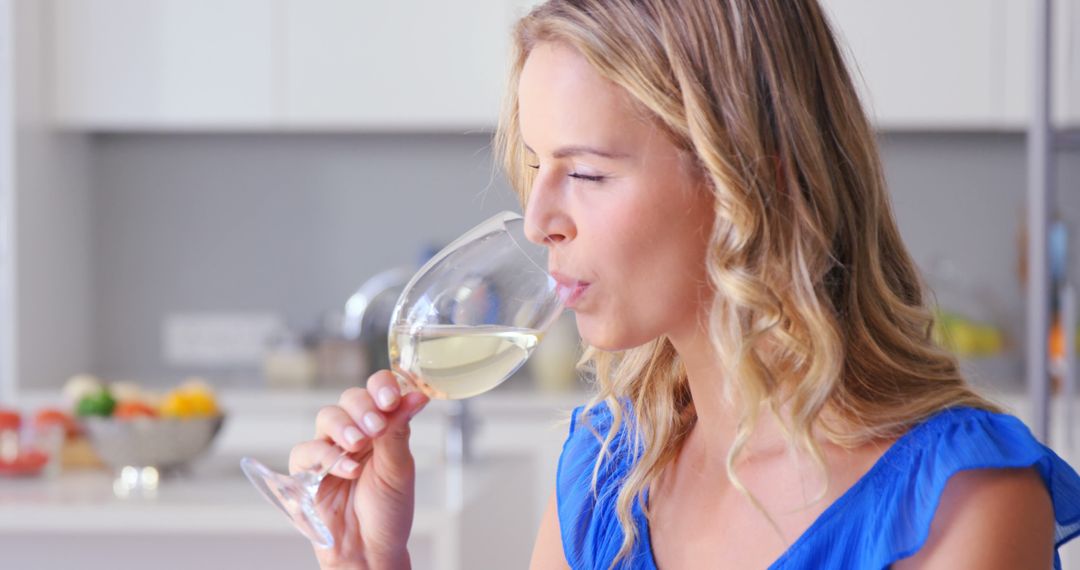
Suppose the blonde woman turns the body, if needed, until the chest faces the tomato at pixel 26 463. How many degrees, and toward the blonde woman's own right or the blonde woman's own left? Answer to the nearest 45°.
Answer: approximately 90° to the blonde woman's own right

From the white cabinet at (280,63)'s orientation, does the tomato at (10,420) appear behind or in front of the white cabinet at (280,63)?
in front

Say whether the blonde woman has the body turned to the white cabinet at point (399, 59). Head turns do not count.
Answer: no

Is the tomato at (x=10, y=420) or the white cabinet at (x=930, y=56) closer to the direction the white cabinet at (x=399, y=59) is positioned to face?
the tomato

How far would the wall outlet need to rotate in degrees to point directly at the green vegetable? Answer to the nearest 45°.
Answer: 0° — it already faces it

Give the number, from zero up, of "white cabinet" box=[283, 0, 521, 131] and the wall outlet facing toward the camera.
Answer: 2

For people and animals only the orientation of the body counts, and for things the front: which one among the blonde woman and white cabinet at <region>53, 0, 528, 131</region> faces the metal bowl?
the white cabinet

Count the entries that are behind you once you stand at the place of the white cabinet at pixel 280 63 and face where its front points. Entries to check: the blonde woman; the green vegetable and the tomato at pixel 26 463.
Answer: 0

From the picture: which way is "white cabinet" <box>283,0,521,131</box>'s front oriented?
toward the camera

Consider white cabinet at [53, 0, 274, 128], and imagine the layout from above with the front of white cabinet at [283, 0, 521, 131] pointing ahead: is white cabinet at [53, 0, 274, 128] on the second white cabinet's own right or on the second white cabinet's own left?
on the second white cabinet's own right

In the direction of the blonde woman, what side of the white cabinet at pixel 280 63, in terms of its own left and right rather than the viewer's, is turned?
front

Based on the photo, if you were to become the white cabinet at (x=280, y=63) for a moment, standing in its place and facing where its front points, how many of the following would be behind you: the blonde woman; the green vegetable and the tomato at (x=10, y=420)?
0

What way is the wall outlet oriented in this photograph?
toward the camera

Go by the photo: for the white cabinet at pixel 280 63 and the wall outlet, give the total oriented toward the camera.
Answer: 2

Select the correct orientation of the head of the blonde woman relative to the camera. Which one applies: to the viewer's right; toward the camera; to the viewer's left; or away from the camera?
to the viewer's left

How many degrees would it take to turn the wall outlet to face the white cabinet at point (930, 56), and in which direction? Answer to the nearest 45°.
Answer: approximately 45° to its left
